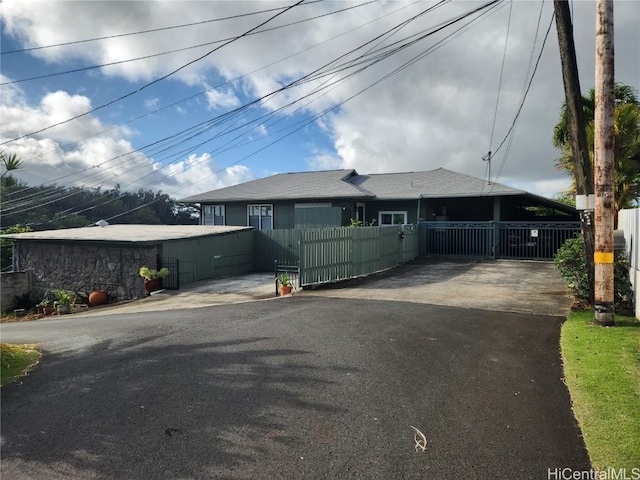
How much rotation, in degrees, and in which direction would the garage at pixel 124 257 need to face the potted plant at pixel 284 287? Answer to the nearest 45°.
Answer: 0° — it already faces it

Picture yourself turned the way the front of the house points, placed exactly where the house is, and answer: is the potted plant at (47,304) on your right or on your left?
on your right

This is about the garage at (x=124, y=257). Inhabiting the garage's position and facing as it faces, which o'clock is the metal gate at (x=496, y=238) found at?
The metal gate is roughly at 11 o'clock from the garage.

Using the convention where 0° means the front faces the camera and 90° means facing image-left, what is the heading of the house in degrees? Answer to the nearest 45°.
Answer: approximately 0°

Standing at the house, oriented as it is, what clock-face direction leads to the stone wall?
The stone wall is roughly at 2 o'clock from the house.

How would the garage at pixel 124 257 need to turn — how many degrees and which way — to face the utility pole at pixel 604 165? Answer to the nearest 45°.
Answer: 0° — it already faces it
